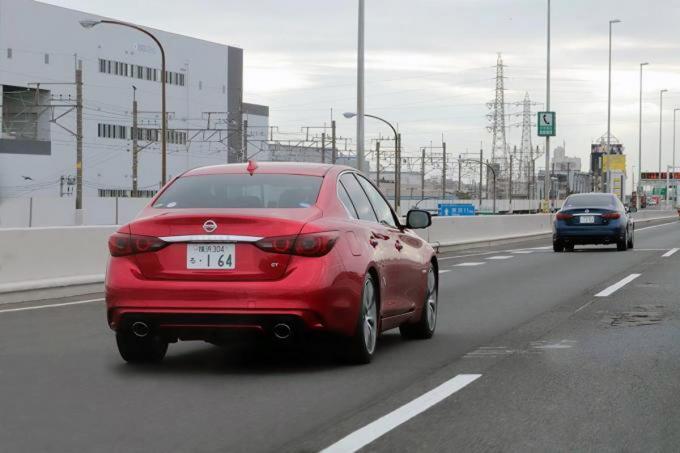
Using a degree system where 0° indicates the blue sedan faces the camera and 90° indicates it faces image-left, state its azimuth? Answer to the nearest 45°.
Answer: approximately 180°

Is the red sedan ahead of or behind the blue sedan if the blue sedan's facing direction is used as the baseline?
behind

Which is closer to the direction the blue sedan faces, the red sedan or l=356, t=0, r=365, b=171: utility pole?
the utility pole

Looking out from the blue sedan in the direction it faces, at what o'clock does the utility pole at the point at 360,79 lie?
The utility pole is roughly at 10 o'clock from the blue sedan.
